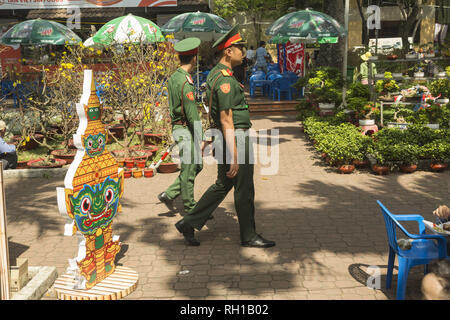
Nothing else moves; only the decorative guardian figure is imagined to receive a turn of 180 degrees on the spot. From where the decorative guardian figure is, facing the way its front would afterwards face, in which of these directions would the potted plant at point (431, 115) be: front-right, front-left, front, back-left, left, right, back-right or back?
right

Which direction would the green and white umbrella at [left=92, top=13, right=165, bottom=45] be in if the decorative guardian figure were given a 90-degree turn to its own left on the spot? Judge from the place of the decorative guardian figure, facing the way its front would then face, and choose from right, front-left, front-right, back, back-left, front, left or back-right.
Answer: front-left

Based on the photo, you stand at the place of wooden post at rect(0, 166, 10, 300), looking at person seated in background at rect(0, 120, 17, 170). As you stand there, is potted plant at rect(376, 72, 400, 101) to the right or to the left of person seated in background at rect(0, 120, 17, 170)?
right

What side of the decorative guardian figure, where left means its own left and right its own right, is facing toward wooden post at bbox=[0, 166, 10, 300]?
right

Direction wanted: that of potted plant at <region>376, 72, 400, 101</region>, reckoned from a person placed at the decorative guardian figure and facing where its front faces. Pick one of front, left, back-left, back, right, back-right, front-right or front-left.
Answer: left

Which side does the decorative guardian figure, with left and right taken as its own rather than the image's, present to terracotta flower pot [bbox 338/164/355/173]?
left

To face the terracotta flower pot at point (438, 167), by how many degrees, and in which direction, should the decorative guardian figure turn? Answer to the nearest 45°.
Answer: approximately 90° to its left
